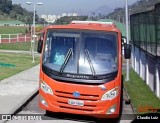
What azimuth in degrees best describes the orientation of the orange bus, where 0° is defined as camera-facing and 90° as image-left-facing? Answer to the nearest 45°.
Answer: approximately 0°
